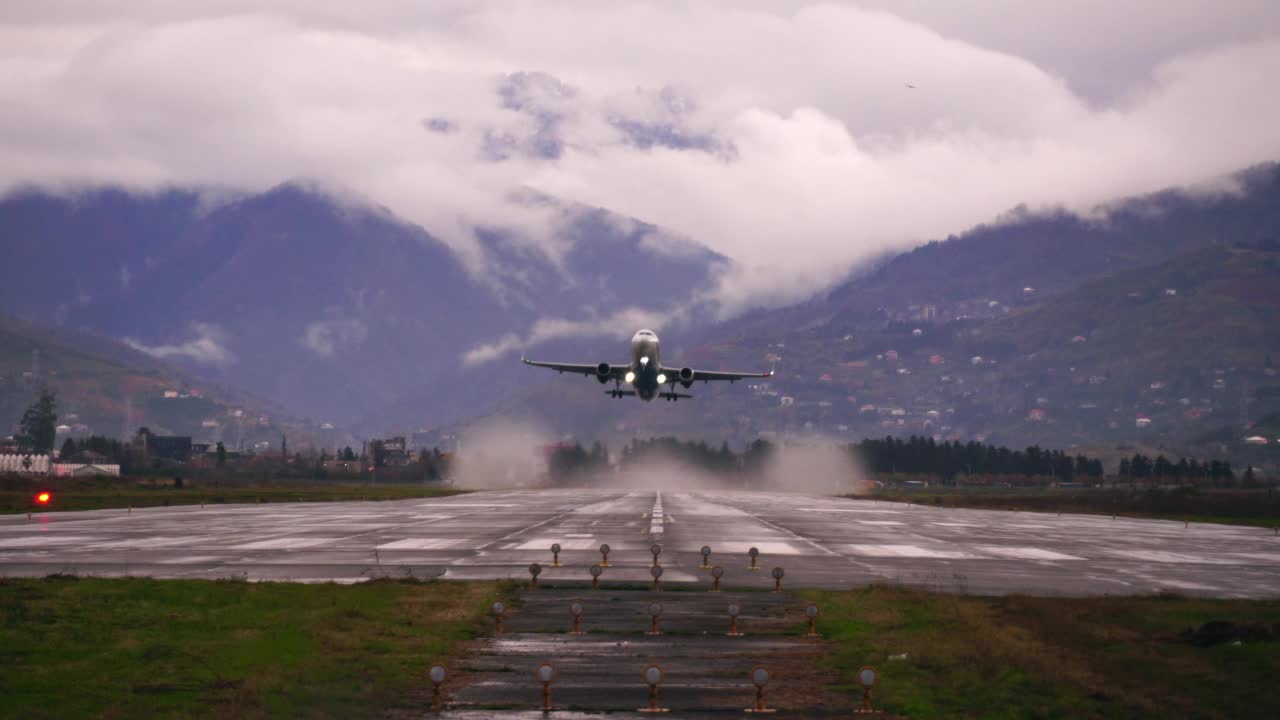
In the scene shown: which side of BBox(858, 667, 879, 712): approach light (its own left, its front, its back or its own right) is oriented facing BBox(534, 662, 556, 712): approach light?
right

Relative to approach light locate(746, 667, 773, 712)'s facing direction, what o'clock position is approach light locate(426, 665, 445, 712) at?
approach light locate(426, 665, 445, 712) is roughly at 3 o'clock from approach light locate(746, 667, 773, 712).

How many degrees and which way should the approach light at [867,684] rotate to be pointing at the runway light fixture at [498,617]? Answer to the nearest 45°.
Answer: approximately 135° to its right

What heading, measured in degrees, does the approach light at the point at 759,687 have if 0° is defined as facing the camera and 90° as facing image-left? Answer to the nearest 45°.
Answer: approximately 0°

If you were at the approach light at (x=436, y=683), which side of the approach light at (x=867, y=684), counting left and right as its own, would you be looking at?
right

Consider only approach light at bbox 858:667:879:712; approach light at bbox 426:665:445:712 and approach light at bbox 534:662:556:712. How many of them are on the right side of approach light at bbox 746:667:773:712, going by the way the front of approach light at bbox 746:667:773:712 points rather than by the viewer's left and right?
2

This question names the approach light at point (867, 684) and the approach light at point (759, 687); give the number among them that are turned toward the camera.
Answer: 2

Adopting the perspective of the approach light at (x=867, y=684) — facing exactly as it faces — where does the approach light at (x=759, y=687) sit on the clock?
the approach light at (x=759, y=687) is roughly at 2 o'clock from the approach light at (x=867, y=684).

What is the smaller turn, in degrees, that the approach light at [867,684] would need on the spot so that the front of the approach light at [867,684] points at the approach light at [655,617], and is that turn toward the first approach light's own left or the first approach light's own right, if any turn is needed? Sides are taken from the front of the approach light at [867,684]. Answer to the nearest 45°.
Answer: approximately 135° to the first approach light's own right

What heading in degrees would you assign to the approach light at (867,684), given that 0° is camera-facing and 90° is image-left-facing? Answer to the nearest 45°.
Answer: approximately 0°

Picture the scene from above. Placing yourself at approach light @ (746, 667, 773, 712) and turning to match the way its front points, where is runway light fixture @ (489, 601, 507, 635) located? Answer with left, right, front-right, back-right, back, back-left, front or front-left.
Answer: back-right
